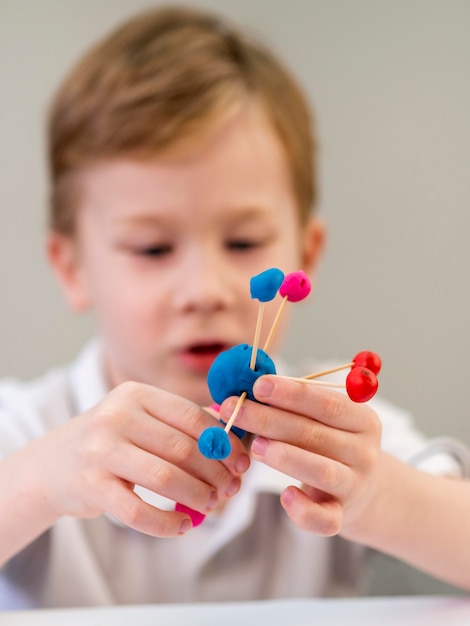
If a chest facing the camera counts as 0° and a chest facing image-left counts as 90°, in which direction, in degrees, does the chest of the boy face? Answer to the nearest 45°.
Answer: approximately 0°
